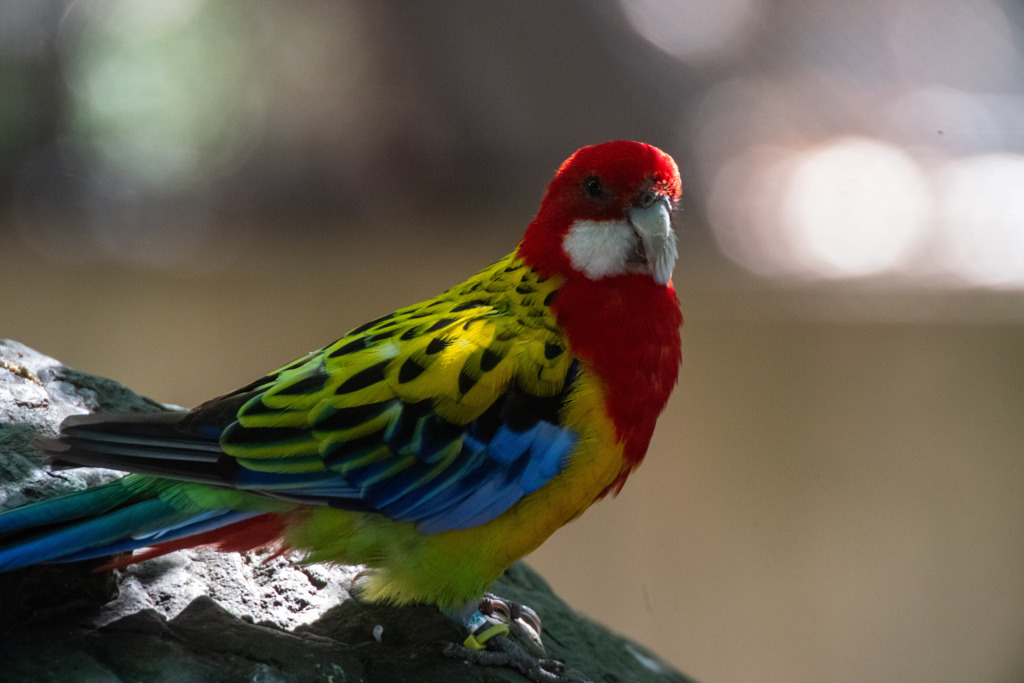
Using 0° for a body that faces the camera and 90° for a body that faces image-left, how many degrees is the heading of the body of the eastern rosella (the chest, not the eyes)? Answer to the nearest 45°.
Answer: approximately 270°
